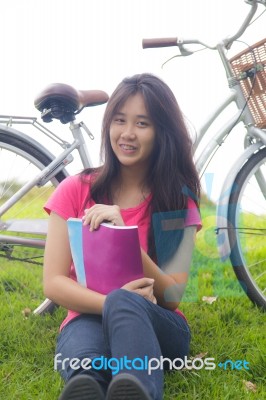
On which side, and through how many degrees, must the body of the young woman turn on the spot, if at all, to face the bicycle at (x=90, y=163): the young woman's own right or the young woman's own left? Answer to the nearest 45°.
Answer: approximately 180°

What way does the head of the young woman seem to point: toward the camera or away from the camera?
toward the camera

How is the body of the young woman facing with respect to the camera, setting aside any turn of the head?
toward the camera
